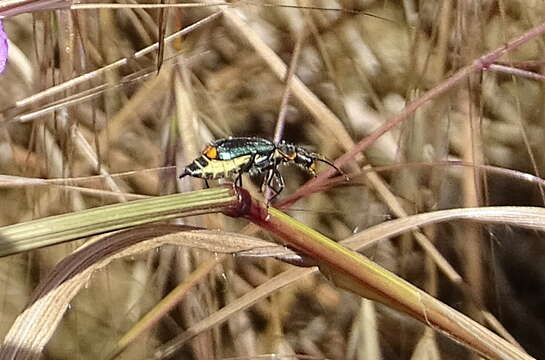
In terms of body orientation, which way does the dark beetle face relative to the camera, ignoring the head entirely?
to the viewer's right
